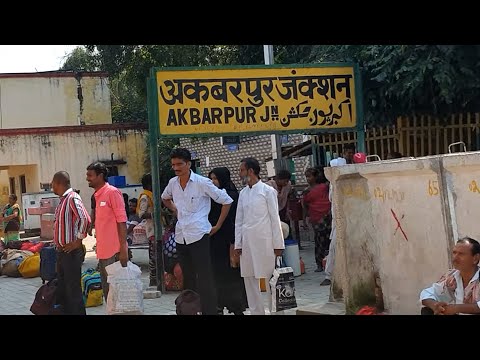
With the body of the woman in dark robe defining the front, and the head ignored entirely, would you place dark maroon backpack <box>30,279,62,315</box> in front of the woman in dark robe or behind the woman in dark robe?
in front

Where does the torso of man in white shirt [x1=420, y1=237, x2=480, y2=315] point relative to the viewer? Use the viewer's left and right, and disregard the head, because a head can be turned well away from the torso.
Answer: facing the viewer and to the left of the viewer

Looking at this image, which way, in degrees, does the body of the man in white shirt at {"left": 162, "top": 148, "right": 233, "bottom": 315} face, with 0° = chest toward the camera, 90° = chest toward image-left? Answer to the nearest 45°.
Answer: approximately 45°

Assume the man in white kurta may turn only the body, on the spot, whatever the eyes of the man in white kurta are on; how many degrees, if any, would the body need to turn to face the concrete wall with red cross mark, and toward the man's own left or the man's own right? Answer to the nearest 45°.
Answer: approximately 90° to the man's own left

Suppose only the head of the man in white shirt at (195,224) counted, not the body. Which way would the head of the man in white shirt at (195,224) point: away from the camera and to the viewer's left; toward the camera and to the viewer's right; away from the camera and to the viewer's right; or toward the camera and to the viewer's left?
toward the camera and to the viewer's left

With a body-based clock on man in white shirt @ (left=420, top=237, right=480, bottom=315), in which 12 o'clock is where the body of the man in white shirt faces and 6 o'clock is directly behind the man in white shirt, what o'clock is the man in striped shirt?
The man in striped shirt is roughly at 2 o'clock from the man in white shirt.

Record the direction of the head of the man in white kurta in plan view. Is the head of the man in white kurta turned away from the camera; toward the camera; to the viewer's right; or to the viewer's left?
to the viewer's left

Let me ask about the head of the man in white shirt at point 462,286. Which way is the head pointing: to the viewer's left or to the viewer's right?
to the viewer's left

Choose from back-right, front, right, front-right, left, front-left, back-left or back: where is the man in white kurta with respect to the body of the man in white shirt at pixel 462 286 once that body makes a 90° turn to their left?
back
